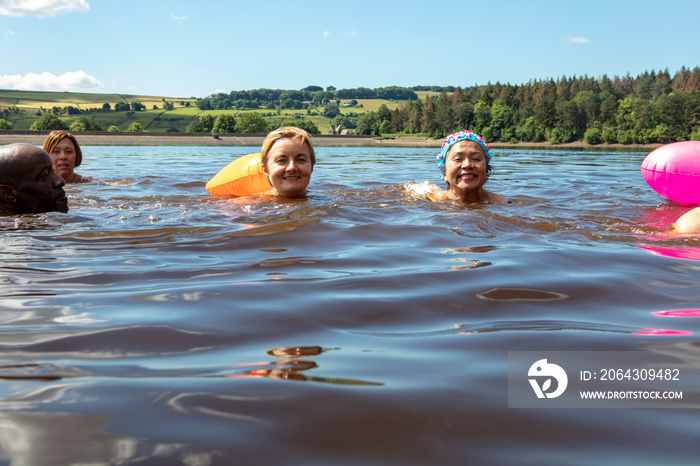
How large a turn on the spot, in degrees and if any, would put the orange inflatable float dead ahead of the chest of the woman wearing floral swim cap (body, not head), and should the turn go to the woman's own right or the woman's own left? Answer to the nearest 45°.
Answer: approximately 90° to the woman's own right

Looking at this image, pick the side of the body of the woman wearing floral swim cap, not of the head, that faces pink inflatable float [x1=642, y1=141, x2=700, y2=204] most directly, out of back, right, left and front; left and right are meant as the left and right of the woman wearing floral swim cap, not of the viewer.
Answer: left

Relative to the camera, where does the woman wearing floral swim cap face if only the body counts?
toward the camera
